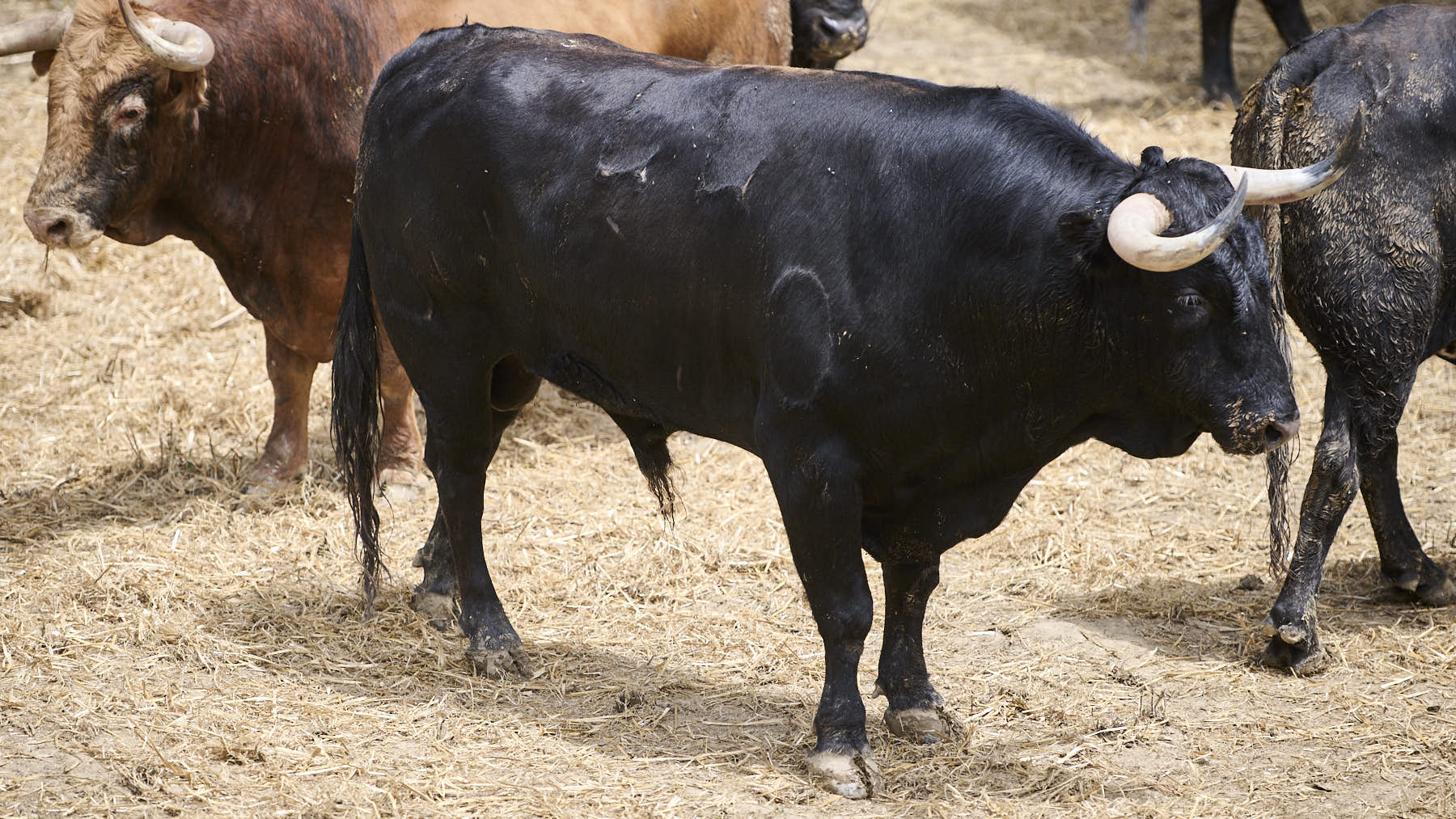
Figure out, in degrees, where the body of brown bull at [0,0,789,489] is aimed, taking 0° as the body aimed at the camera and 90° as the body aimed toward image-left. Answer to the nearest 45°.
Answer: approximately 90°

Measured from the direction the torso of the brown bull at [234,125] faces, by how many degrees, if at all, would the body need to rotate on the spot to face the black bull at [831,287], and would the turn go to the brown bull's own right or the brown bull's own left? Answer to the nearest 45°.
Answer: approximately 135° to the brown bull's own left
